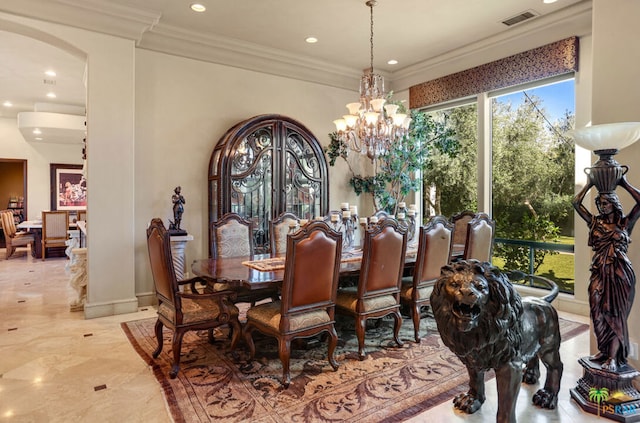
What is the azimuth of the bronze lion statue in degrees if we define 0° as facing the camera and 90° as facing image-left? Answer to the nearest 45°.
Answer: approximately 45°

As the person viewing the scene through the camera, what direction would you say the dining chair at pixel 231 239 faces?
facing the viewer and to the right of the viewer

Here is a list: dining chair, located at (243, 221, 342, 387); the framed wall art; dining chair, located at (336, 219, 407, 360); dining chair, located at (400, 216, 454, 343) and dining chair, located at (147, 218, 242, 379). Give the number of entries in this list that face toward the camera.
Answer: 1

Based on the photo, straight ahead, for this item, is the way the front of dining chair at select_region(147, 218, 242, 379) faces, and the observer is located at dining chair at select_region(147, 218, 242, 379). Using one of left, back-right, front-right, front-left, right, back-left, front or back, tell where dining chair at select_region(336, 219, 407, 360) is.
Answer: front-right

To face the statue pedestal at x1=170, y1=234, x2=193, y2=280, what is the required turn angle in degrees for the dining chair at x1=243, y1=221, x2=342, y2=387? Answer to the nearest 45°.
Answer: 0° — it already faces it

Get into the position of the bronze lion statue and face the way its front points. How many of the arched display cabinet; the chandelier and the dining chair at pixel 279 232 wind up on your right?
3

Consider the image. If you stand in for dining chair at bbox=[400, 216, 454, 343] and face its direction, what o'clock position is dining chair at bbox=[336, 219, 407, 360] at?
dining chair at bbox=[336, 219, 407, 360] is roughly at 9 o'clock from dining chair at bbox=[400, 216, 454, 343].

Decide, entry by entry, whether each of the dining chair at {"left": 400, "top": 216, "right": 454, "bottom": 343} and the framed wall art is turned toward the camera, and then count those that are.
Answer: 1

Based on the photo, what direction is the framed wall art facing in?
toward the camera

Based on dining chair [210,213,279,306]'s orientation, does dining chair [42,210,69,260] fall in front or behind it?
behind

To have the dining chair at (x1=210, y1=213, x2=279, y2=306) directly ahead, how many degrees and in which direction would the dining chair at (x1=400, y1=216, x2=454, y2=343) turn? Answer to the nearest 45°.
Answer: approximately 45° to its left

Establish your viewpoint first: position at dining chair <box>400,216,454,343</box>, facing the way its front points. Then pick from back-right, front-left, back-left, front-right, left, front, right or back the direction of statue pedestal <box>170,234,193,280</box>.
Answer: front-left

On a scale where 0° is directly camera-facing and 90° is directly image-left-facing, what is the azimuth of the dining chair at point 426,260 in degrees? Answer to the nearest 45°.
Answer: approximately 135°

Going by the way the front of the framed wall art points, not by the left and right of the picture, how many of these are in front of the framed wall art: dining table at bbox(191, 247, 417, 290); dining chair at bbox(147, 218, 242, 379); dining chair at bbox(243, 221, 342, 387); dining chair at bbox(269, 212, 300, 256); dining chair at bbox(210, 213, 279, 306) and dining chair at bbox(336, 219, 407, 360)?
6

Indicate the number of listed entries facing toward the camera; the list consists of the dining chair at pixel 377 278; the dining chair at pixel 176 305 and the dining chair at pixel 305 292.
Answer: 0

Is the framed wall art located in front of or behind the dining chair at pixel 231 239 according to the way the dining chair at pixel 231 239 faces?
behind

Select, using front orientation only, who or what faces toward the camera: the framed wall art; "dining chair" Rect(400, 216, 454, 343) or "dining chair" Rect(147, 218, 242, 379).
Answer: the framed wall art
